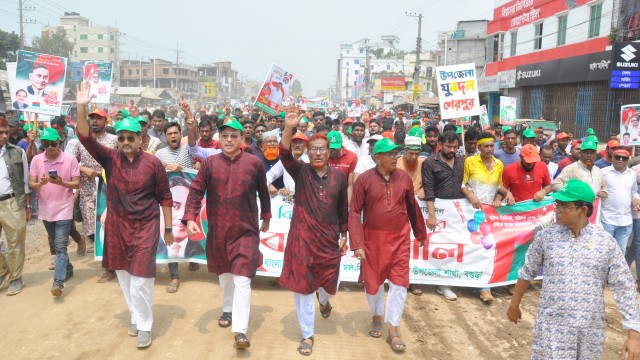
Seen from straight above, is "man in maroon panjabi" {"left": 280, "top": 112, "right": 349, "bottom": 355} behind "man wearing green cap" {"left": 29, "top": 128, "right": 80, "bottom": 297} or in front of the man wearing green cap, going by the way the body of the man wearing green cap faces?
in front

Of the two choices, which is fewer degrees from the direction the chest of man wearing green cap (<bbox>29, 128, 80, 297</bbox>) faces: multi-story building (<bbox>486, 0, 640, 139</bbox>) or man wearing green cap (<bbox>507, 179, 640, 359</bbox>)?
the man wearing green cap

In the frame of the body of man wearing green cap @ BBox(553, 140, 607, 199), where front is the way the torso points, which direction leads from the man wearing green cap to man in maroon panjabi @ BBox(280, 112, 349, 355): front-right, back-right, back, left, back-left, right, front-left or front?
front-right

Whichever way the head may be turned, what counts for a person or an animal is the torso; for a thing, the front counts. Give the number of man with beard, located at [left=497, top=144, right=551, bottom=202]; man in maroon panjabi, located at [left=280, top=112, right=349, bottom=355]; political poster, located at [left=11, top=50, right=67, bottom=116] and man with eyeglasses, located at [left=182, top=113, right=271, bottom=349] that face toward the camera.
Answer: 4

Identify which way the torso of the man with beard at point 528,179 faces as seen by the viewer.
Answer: toward the camera

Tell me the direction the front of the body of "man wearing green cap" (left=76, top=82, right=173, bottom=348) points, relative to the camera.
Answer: toward the camera

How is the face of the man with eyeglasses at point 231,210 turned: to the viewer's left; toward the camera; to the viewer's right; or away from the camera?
toward the camera

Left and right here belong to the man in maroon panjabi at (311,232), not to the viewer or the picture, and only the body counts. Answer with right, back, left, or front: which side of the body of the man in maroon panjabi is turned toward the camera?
front

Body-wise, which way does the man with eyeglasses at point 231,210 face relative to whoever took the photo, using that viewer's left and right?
facing the viewer

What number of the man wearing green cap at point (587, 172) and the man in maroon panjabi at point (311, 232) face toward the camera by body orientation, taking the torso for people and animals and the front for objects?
2

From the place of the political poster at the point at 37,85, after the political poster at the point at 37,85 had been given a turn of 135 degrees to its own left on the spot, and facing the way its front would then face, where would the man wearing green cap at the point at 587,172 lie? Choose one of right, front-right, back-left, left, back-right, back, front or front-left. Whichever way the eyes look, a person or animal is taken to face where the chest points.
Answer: right

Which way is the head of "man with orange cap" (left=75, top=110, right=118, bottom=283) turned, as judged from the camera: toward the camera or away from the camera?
toward the camera

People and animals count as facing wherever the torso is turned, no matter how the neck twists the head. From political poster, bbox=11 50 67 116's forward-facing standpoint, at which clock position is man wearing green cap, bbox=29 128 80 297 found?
The man wearing green cap is roughly at 12 o'clock from the political poster.

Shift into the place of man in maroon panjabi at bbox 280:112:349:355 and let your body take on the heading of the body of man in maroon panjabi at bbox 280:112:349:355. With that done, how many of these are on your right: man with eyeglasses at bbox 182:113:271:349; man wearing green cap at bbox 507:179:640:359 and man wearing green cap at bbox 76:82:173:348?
2

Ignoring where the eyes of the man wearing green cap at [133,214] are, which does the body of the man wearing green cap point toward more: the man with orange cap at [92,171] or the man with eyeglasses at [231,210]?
the man with eyeglasses

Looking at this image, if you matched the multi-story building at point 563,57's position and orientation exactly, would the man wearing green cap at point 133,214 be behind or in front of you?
in front

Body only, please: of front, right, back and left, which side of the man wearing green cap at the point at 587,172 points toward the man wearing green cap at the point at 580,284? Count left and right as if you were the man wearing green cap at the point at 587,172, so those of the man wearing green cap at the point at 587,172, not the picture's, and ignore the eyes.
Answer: front

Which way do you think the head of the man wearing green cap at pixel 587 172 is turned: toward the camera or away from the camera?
toward the camera

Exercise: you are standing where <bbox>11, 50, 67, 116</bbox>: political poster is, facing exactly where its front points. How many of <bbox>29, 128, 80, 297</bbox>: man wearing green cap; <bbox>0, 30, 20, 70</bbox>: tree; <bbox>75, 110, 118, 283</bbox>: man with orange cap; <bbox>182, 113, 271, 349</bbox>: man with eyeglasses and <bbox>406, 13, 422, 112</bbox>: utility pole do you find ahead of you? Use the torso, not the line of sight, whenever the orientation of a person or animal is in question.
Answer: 3

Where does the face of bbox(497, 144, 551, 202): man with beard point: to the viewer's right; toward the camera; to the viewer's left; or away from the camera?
toward the camera
